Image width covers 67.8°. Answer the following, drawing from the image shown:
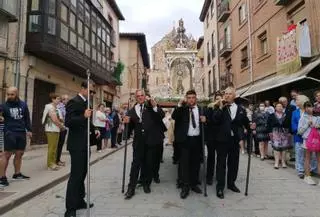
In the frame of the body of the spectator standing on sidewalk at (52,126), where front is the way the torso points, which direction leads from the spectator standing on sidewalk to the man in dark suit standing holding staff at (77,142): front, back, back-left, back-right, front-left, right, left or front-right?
right

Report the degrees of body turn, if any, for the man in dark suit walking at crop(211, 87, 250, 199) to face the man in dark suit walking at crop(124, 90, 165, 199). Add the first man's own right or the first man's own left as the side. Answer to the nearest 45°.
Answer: approximately 90° to the first man's own right

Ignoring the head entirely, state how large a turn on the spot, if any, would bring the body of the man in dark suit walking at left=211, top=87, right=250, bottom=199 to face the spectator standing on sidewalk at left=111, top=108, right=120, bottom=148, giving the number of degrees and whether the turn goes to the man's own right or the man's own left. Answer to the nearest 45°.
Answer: approximately 135° to the man's own right

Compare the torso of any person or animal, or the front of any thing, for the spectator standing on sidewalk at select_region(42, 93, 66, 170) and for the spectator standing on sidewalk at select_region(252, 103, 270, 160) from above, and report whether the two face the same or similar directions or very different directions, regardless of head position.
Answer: very different directions

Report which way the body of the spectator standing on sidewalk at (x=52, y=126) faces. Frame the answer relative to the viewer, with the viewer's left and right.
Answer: facing to the right of the viewer

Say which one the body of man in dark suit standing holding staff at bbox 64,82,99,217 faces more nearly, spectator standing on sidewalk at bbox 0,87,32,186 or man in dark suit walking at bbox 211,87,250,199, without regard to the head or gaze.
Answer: the man in dark suit walking

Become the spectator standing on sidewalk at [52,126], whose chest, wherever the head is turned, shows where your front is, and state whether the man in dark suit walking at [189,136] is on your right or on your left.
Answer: on your right

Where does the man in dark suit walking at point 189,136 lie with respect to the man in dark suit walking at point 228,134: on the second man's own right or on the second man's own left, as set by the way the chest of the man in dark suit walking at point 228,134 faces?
on the second man's own right

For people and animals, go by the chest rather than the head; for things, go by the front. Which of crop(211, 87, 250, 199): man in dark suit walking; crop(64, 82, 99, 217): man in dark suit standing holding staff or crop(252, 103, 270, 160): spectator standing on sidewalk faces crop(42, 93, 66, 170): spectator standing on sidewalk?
crop(252, 103, 270, 160): spectator standing on sidewalk

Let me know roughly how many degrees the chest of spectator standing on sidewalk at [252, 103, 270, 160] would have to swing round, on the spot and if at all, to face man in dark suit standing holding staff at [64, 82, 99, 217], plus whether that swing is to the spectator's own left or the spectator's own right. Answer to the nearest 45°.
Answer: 0° — they already face them

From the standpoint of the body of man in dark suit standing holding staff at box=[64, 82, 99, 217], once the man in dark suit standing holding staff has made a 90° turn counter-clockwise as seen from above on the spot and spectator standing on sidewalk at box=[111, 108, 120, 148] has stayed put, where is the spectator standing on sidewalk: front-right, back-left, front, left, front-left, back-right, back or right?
front

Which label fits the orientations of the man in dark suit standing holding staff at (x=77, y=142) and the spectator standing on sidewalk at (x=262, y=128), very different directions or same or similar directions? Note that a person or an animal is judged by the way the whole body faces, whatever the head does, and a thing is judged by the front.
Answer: very different directions

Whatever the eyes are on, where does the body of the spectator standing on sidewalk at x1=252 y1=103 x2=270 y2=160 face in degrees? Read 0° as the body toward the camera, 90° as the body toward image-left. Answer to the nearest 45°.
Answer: approximately 45°

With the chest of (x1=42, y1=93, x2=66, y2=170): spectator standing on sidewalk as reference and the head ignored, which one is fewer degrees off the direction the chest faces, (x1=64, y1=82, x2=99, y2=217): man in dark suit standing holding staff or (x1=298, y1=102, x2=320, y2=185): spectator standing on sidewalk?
the spectator standing on sidewalk
